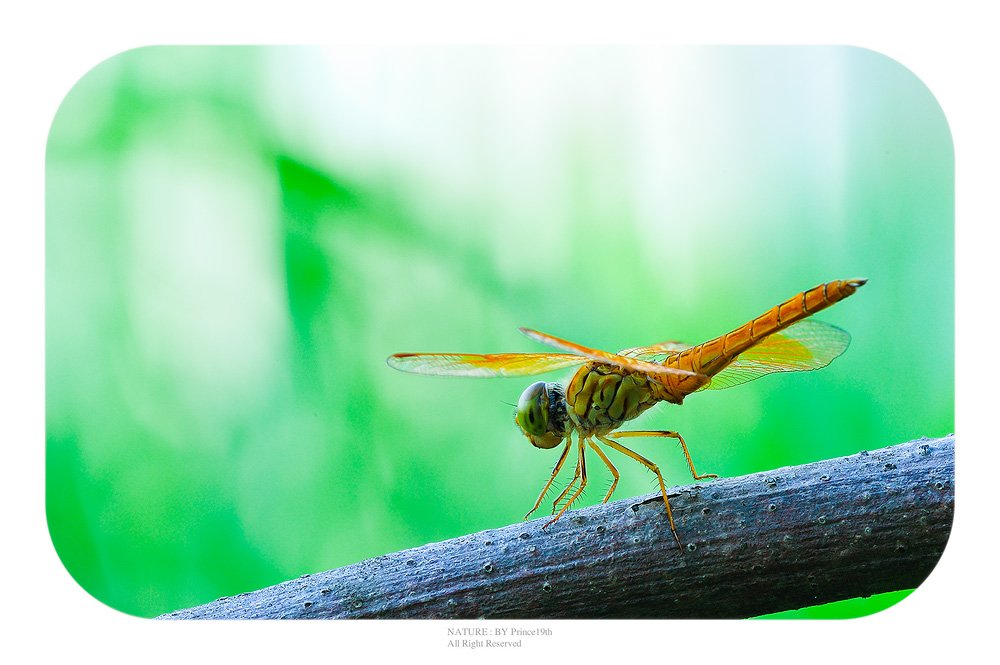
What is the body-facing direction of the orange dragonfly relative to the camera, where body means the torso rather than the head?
to the viewer's left
